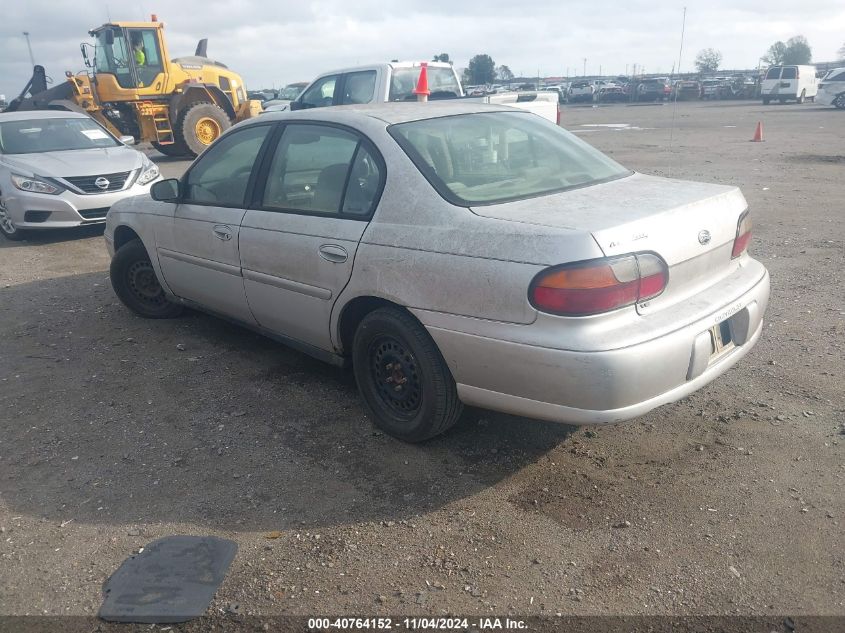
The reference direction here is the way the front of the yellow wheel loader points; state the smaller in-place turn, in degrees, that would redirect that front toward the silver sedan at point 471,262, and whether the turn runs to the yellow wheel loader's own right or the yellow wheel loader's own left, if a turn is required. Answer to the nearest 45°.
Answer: approximately 90° to the yellow wheel loader's own left

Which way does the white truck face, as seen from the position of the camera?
facing away from the viewer and to the left of the viewer

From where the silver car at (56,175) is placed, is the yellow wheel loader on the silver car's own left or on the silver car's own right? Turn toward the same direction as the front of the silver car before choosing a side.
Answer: on the silver car's own left

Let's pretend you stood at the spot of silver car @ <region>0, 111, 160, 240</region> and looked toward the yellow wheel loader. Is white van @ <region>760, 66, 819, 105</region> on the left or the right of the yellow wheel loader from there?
right

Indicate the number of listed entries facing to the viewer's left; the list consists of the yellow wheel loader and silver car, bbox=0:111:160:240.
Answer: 1

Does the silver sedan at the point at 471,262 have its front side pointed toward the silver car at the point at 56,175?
yes

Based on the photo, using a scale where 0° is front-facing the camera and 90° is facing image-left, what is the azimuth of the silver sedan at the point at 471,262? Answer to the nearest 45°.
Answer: approximately 135°

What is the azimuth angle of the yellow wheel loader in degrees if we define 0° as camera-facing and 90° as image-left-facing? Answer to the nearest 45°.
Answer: approximately 90°

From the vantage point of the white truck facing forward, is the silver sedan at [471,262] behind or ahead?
behind

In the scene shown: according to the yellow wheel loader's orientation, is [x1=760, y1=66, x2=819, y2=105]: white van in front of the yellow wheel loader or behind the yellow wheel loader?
behind

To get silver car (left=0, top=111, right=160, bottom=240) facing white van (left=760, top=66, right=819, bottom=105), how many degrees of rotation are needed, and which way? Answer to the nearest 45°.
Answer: approximately 90° to its left
